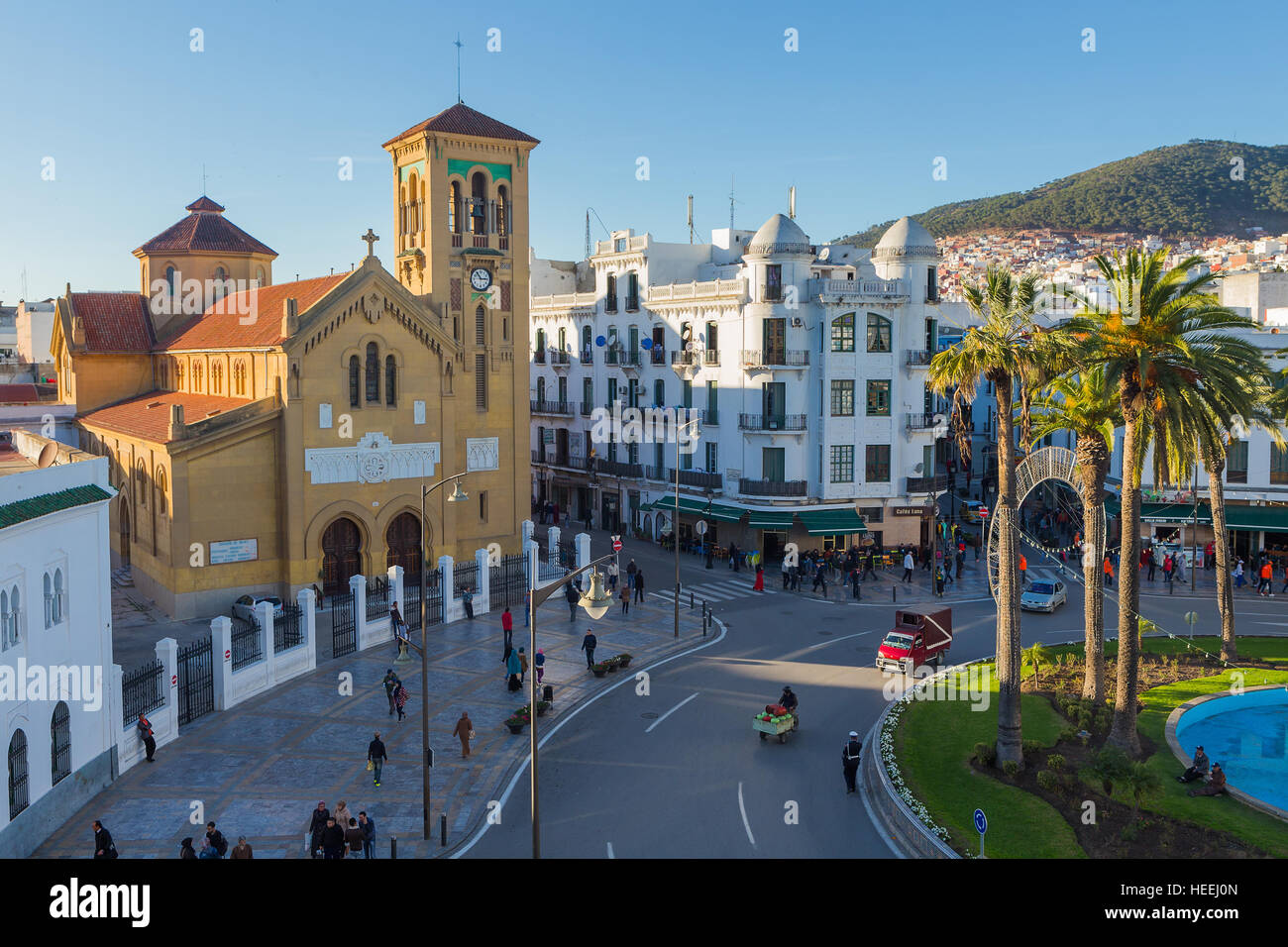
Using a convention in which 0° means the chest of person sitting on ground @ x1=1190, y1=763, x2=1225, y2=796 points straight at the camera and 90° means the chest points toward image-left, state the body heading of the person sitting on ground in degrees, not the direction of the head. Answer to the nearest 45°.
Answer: approximately 90°

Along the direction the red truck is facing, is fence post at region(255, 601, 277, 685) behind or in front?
in front

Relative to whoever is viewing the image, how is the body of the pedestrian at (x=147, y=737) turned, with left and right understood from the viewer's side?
facing the viewer and to the right of the viewer

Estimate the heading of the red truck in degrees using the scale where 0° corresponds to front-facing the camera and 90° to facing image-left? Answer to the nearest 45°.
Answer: approximately 45°

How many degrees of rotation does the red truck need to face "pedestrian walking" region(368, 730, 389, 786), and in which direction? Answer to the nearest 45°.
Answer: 0° — it already faces them

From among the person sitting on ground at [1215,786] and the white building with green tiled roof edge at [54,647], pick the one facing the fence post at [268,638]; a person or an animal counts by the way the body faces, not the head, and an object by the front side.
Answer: the person sitting on ground

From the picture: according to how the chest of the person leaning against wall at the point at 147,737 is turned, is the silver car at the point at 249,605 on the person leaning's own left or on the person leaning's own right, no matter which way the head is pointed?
on the person leaning's own left

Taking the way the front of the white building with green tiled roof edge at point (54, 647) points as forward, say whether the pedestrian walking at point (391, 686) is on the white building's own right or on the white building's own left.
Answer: on the white building's own left

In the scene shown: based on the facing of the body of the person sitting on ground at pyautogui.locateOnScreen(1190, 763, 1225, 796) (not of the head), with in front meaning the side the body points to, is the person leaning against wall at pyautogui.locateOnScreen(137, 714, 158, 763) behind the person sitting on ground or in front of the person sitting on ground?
in front

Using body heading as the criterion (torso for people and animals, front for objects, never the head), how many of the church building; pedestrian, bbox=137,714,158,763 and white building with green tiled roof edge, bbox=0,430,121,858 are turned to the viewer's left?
0
